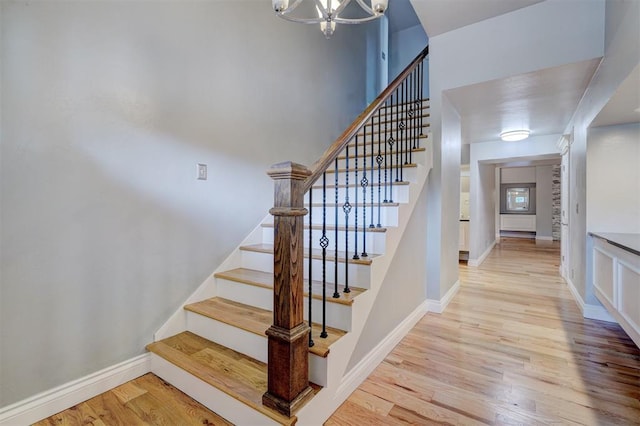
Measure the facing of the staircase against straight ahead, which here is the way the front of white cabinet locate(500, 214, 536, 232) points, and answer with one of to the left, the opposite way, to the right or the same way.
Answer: the same way

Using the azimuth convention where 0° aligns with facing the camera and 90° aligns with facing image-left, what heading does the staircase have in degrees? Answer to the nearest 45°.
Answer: approximately 45°

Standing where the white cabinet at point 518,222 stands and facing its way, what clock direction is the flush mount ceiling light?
The flush mount ceiling light is roughly at 12 o'clock from the white cabinet.

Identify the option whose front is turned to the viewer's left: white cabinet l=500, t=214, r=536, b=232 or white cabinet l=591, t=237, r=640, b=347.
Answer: white cabinet l=591, t=237, r=640, b=347

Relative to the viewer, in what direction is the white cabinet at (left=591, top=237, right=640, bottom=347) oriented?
to the viewer's left

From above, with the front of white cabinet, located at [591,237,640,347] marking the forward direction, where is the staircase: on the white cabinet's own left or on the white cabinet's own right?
on the white cabinet's own left

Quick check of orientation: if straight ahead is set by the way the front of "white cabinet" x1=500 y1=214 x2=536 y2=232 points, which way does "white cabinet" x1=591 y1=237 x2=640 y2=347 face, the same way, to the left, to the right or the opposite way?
to the right

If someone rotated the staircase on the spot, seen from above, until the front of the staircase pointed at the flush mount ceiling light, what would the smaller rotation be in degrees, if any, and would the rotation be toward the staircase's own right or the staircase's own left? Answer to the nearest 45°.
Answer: approximately 180°

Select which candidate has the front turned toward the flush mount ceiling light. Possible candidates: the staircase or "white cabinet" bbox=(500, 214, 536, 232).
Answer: the white cabinet

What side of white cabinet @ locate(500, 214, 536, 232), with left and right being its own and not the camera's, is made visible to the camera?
front

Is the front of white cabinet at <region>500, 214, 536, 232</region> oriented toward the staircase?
yes
